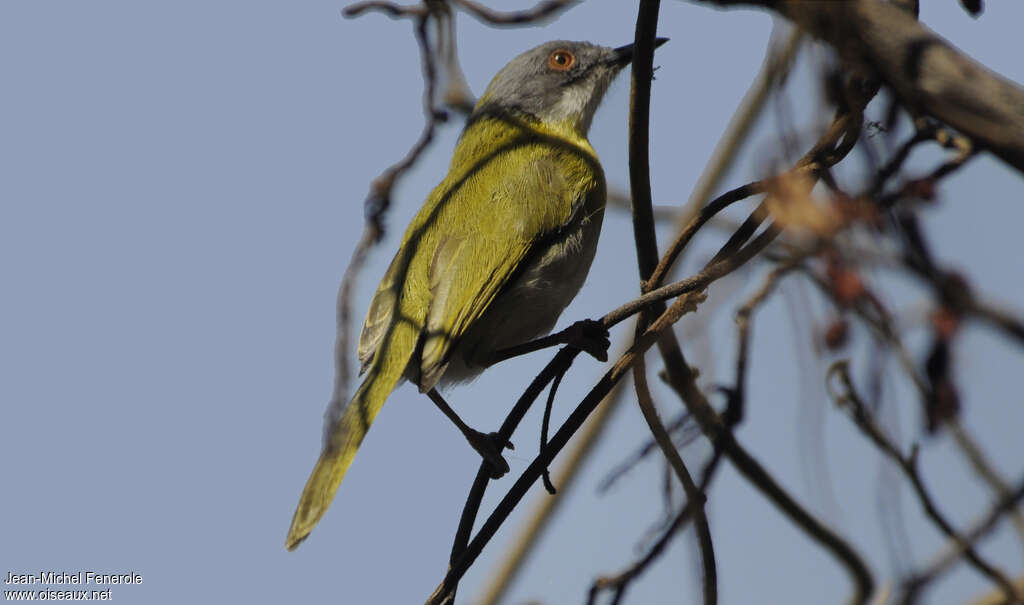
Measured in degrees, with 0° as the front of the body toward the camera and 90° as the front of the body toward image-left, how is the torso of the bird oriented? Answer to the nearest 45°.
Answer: approximately 225°

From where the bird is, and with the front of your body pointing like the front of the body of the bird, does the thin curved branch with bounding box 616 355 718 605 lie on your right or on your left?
on your right

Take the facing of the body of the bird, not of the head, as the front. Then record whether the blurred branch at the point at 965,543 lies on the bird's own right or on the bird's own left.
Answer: on the bird's own right

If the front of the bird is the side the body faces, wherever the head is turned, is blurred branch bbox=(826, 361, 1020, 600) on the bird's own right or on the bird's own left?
on the bird's own right
